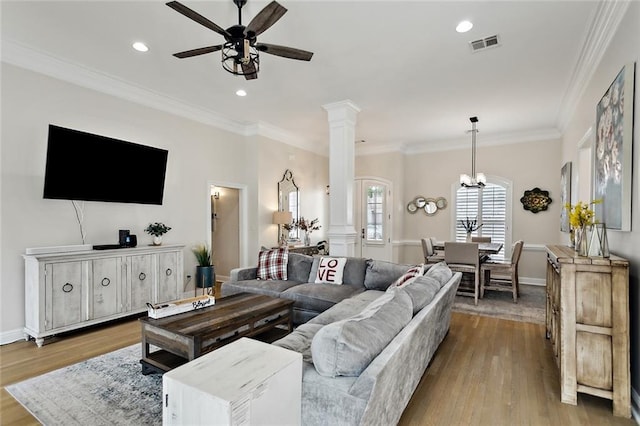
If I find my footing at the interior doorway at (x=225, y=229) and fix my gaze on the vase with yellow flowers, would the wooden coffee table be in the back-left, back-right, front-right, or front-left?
front-right

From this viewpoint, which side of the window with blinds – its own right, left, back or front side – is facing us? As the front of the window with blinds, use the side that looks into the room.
front

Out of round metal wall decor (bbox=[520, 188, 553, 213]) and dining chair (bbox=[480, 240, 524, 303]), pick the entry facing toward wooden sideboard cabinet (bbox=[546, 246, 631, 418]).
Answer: the round metal wall decor

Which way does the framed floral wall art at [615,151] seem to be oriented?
to the viewer's left

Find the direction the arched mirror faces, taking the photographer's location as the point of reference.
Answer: facing the viewer and to the right of the viewer

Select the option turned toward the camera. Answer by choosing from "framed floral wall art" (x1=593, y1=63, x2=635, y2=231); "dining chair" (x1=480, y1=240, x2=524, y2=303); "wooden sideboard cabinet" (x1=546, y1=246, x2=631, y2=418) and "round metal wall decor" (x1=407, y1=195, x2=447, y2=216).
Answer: the round metal wall decor

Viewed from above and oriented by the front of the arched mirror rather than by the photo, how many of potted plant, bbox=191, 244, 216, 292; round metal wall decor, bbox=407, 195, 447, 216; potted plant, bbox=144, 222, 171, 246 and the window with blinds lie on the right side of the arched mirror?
2

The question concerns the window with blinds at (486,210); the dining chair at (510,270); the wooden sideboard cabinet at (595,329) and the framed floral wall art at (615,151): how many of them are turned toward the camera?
1

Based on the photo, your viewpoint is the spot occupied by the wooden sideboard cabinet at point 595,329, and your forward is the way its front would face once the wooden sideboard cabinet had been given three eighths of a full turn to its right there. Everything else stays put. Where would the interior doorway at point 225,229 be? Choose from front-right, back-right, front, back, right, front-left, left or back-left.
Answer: back-left

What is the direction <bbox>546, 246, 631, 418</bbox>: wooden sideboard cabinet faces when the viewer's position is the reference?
facing to the left of the viewer

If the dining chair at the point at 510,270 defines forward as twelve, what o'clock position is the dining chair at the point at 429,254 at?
the dining chair at the point at 429,254 is roughly at 12 o'clock from the dining chair at the point at 510,270.

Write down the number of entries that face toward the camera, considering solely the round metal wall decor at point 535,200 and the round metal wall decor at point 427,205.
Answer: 2

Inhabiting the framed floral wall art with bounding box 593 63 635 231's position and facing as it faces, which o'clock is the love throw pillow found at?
The love throw pillow is roughly at 12 o'clock from the framed floral wall art.

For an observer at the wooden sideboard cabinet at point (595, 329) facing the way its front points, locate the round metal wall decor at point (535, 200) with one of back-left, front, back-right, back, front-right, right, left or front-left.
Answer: right

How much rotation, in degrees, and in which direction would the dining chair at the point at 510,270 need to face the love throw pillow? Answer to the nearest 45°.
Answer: approximately 45° to its left

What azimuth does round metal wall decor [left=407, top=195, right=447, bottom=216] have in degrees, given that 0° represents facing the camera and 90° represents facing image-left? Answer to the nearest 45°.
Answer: approximately 0°

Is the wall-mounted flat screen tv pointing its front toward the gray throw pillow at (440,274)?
yes

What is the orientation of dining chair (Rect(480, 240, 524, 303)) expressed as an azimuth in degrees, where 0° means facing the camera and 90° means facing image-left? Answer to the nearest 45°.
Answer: approximately 90°
